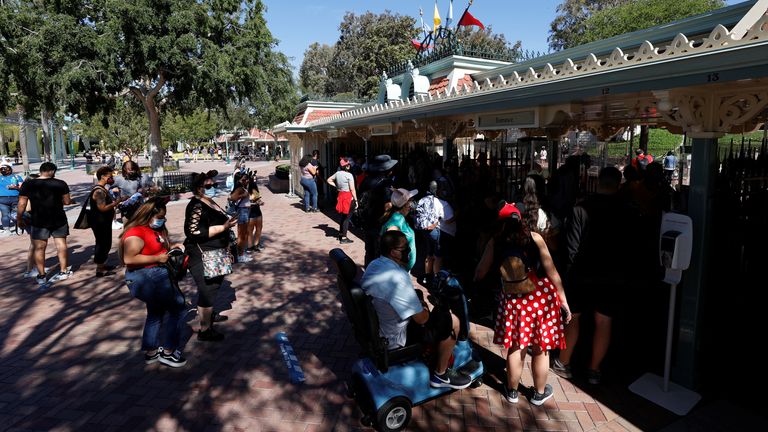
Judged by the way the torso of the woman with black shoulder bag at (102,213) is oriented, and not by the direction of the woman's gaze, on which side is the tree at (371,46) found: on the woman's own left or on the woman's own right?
on the woman's own left

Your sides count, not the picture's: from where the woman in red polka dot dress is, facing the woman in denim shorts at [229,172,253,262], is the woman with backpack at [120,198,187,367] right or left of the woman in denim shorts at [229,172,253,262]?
left

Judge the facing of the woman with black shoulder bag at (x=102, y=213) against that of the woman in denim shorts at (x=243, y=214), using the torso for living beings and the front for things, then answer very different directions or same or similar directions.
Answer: same or similar directions

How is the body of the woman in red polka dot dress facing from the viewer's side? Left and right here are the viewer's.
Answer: facing away from the viewer

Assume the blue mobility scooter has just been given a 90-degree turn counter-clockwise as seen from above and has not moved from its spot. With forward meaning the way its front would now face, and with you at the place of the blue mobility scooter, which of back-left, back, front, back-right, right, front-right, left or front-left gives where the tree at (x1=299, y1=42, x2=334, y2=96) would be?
front-right

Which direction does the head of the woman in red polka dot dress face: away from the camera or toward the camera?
away from the camera

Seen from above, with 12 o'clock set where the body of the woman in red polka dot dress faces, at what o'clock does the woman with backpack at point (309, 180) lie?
The woman with backpack is roughly at 11 o'clock from the woman in red polka dot dress.

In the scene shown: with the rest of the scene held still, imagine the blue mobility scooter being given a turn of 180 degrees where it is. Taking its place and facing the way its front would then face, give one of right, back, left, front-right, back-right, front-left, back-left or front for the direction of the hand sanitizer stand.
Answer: back-left

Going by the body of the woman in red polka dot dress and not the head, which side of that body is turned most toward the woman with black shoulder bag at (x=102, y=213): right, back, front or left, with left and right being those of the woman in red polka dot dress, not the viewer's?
left

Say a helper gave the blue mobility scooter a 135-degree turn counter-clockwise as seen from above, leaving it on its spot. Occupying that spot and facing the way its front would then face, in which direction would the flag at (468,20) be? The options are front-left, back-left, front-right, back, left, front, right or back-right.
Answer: right

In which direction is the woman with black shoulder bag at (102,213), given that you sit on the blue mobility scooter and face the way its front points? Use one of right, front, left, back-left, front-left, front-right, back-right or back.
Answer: left

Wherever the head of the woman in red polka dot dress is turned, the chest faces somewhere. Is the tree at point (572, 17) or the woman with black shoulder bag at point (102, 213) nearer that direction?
the tree

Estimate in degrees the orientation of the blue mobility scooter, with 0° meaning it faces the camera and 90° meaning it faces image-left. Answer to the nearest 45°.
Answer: approximately 225°

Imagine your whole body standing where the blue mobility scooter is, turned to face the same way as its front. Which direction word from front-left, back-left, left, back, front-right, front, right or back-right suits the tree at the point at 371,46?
front-left
